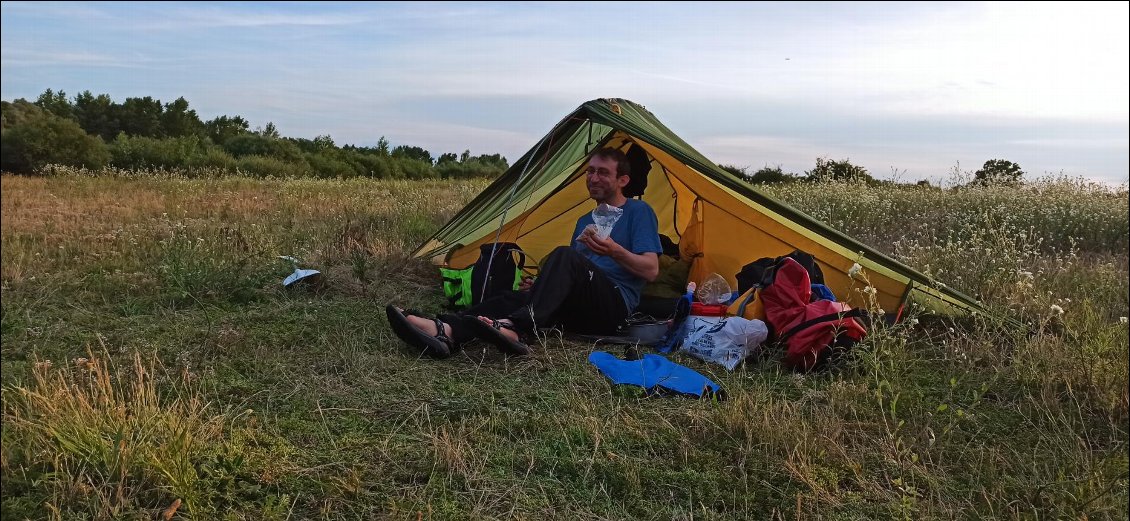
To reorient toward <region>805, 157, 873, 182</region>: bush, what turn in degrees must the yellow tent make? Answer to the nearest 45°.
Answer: approximately 180°

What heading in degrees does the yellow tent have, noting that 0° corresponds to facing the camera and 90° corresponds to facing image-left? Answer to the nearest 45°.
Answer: approximately 0°

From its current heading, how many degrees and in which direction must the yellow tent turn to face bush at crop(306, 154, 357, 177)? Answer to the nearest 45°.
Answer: approximately 135° to its right

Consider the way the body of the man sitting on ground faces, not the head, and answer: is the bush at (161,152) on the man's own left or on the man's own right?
on the man's own right

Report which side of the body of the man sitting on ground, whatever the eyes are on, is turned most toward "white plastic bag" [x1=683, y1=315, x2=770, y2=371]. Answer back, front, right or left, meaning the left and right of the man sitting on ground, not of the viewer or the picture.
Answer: left

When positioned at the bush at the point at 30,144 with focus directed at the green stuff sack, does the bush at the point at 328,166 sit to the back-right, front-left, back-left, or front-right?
front-left

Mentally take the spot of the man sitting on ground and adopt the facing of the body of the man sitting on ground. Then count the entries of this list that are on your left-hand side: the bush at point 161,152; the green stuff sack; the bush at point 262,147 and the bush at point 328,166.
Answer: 0

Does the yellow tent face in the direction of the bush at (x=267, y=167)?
no

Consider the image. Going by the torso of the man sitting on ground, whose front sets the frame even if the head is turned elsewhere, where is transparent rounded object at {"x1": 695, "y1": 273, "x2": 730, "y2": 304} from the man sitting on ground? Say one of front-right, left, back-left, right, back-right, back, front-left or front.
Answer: back

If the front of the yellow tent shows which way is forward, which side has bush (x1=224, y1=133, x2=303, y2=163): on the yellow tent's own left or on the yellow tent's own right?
on the yellow tent's own right
